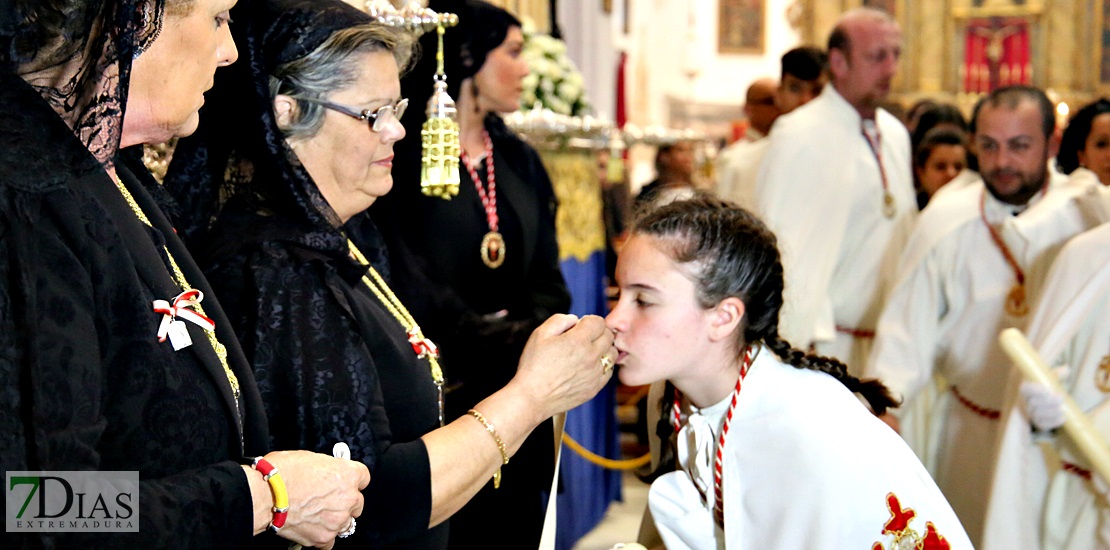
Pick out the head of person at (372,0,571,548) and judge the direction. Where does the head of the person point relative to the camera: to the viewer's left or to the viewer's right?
to the viewer's right

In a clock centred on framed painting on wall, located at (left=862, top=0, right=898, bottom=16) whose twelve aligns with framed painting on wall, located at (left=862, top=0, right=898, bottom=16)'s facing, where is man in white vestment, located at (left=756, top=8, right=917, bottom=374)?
The man in white vestment is roughly at 12 o'clock from the framed painting on wall.

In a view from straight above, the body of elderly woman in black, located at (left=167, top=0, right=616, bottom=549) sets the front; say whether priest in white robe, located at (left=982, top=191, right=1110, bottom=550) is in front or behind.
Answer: in front

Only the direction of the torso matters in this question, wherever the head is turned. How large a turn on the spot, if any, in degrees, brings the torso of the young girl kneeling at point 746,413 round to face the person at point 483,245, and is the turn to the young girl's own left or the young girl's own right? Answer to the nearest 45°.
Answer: approximately 45° to the young girl's own right

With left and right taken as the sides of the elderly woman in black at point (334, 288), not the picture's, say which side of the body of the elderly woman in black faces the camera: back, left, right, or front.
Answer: right

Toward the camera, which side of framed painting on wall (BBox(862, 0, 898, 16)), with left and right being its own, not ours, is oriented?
front

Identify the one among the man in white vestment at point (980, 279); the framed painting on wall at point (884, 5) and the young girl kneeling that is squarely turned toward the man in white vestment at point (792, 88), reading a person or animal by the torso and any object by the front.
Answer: the framed painting on wall

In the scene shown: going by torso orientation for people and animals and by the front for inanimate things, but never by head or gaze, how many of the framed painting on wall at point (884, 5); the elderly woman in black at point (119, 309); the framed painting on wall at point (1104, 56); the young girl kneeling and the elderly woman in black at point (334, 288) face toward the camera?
2

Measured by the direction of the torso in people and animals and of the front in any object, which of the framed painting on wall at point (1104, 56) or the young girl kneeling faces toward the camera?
the framed painting on wall

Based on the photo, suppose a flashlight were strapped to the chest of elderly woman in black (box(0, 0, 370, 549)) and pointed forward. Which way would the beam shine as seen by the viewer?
to the viewer's right

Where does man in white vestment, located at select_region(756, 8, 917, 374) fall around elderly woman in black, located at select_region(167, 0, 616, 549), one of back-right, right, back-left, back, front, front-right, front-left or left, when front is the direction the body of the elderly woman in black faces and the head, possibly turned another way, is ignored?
front-left

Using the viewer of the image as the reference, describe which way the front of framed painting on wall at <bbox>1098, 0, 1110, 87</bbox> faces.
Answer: facing the viewer

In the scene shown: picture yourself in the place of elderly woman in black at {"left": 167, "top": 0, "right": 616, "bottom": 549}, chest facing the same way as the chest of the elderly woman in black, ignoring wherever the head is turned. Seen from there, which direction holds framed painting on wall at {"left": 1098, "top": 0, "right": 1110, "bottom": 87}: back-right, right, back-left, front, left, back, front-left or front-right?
front-left

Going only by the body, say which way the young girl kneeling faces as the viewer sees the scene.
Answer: to the viewer's left

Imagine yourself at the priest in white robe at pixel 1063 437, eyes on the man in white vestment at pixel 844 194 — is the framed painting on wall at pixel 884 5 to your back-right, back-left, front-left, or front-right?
front-right

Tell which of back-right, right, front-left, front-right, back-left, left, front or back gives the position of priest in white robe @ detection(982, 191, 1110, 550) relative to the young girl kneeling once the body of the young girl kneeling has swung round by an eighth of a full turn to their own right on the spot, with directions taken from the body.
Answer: right

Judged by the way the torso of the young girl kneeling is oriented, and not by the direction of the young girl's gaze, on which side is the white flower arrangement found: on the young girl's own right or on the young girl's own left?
on the young girl's own right
